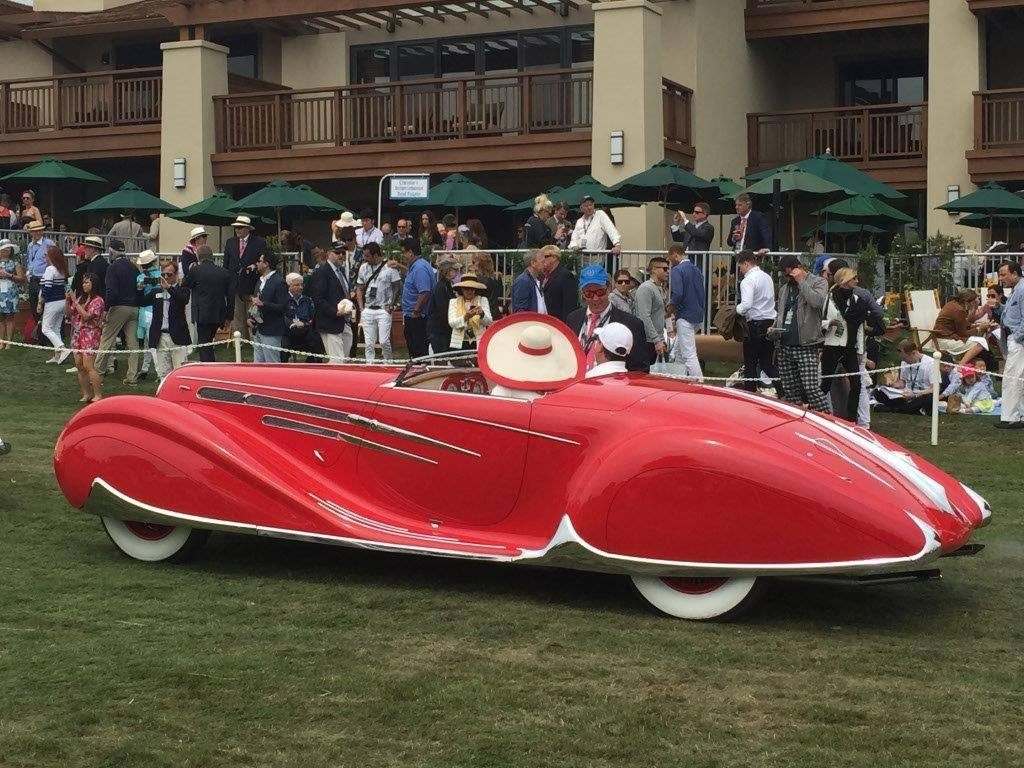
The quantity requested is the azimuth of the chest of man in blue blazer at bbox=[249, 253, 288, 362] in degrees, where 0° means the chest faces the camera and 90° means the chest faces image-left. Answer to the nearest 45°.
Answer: approximately 45°

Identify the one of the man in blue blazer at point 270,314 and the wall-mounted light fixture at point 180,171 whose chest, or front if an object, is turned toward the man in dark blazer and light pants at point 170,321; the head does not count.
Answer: the wall-mounted light fixture

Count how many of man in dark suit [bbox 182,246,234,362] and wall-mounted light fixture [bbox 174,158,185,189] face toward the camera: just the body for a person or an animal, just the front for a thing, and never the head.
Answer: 1

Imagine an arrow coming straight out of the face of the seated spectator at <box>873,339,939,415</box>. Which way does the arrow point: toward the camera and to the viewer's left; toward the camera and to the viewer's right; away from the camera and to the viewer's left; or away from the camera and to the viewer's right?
toward the camera and to the viewer's left

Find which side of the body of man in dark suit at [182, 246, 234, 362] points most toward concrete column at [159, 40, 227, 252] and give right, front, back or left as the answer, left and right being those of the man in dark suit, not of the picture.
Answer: front

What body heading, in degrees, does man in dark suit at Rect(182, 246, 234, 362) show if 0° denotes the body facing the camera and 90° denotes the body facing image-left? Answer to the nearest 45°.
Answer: approximately 180°

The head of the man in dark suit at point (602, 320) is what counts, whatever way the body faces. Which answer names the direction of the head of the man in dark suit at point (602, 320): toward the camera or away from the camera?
toward the camera

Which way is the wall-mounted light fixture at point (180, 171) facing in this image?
toward the camera

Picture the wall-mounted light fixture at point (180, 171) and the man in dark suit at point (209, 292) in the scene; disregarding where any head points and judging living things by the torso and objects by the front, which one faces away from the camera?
the man in dark suit

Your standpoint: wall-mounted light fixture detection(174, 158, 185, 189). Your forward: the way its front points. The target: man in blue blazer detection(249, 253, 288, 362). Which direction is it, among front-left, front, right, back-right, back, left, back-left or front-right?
front

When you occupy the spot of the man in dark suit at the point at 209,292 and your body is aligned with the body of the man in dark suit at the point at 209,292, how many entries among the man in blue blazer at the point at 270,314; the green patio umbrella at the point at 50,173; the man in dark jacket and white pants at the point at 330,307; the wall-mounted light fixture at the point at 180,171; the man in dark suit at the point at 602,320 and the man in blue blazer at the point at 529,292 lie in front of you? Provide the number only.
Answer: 2

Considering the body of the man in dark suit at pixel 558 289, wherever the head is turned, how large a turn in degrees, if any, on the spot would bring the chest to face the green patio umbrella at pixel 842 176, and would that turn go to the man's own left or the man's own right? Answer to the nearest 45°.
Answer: approximately 180°

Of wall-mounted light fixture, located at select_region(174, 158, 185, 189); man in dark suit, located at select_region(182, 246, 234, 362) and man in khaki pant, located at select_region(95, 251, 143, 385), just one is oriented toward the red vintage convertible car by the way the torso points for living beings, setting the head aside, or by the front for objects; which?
the wall-mounted light fixture
